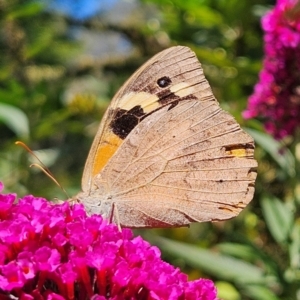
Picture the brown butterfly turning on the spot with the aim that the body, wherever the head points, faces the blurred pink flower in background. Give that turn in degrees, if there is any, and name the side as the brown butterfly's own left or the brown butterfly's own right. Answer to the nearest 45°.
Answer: approximately 135° to the brown butterfly's own right

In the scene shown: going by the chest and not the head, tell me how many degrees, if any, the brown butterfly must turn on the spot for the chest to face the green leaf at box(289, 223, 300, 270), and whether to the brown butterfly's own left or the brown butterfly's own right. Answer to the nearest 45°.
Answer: approximately 135° to the brown butterfly's own right

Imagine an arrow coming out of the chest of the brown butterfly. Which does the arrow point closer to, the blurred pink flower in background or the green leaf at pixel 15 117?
the green leaf

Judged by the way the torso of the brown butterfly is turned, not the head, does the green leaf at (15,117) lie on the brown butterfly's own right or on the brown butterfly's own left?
on the brown butterfly's own right

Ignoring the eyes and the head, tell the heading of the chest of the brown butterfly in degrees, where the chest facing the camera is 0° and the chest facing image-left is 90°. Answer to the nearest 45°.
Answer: approximately 90°
